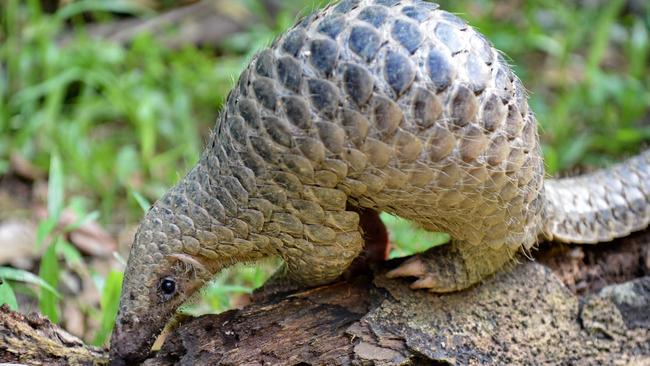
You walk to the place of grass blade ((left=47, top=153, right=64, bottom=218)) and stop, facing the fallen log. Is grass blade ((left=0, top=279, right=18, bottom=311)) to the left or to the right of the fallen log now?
right

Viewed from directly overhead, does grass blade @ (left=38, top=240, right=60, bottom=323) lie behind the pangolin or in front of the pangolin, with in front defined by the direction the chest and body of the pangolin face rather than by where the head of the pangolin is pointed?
in front

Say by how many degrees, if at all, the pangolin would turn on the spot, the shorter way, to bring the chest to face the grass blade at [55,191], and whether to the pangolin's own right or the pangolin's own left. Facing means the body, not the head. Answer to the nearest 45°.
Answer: approximately 45° to the pangolin's own right

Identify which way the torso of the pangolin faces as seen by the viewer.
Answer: to the viewer's left

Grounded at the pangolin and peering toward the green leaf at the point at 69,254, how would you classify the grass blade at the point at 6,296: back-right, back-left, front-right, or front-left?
front-left

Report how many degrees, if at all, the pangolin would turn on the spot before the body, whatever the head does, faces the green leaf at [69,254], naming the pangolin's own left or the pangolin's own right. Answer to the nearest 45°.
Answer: approximately 45° to the pangolin's own right

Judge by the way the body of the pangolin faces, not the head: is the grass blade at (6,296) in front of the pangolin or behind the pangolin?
in front

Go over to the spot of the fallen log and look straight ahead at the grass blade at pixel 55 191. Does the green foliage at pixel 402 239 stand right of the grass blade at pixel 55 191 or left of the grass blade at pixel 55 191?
right

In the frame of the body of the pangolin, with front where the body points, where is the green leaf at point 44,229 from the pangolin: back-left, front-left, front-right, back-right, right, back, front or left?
front-right

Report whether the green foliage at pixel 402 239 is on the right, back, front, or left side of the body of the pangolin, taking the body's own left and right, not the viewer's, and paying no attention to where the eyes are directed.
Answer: right
